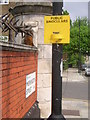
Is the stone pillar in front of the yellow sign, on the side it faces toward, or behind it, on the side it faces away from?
behind

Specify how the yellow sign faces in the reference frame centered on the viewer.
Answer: facing the viewer
